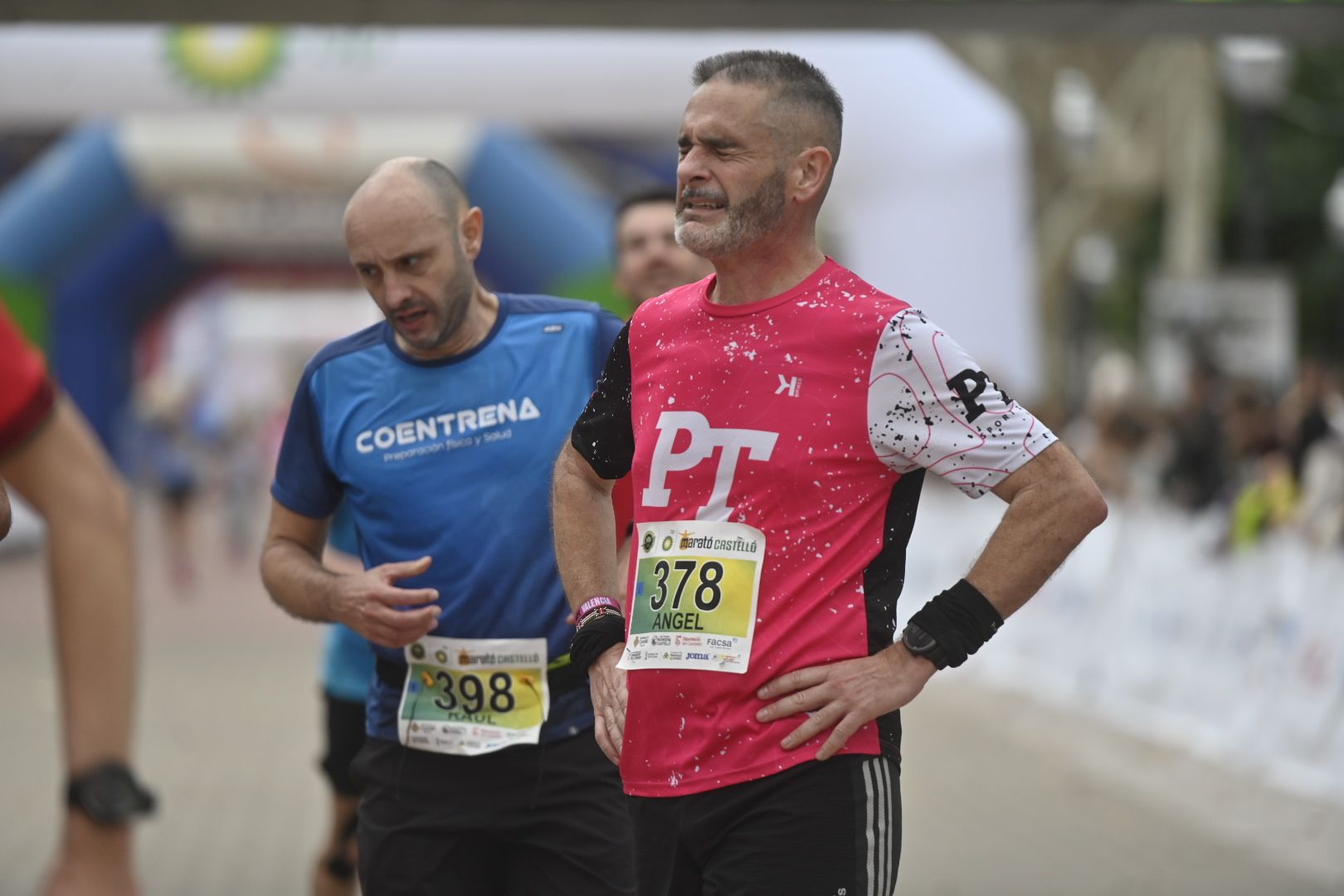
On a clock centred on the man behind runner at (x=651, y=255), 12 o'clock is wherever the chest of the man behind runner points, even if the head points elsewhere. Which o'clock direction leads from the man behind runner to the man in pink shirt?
The man in pink shirt is roughly at 12 o'clock from the man behind runner.

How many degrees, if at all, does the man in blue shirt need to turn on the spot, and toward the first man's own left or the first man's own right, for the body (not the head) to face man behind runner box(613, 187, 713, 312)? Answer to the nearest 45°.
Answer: approximately 180°

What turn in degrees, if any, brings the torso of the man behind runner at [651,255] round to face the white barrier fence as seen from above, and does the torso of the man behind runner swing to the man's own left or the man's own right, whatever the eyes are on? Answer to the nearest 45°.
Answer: approximately 135° to the man's own left

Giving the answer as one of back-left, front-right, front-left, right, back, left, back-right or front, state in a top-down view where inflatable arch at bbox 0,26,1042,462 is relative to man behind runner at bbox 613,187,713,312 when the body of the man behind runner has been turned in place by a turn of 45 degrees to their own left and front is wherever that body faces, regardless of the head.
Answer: back-left

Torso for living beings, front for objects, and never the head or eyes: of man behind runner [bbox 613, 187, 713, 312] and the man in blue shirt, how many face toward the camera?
2

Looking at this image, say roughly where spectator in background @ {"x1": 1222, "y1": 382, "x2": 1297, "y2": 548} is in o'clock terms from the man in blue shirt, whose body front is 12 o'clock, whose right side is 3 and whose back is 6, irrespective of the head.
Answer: The spectator in background is roughly at 7 o'clock from the man in blue shirt.

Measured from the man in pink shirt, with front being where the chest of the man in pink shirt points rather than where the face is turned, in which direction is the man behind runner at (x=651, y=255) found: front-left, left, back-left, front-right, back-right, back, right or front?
back-right

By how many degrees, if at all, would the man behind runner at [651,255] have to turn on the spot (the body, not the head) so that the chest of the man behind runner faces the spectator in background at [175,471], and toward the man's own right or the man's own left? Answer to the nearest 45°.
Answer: approximately 180°

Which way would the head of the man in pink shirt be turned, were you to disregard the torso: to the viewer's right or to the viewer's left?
to the viewer's left

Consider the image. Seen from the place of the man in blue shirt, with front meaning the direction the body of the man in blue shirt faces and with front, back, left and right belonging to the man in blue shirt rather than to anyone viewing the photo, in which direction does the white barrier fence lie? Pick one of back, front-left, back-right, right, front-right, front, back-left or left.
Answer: back-left
